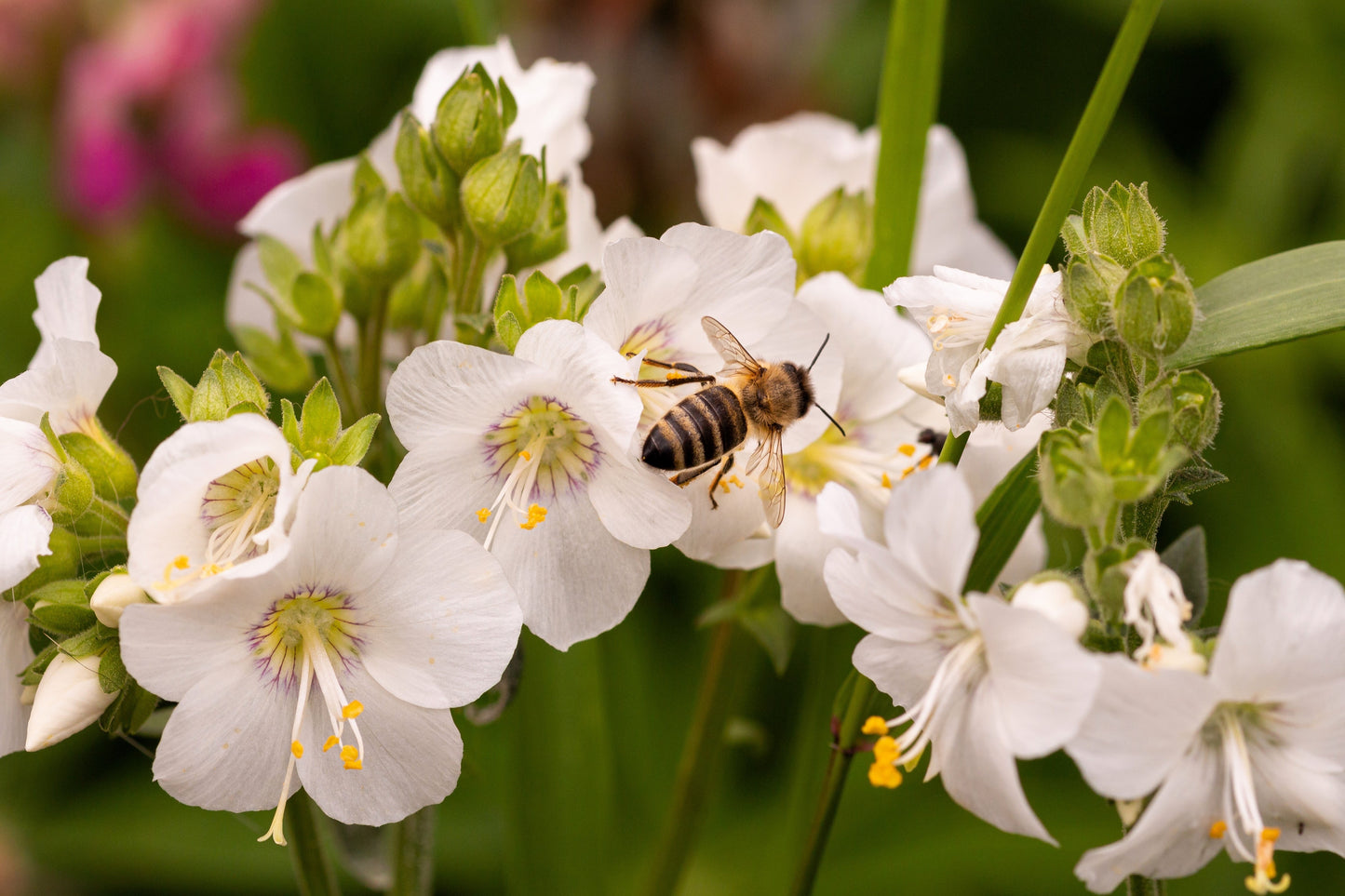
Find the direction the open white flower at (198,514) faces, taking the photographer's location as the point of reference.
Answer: facing the viewer and to the left of the viewer

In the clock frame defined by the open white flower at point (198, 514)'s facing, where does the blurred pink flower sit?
The blurred pink flower is roughly at 4 o'clock from the open white flower.

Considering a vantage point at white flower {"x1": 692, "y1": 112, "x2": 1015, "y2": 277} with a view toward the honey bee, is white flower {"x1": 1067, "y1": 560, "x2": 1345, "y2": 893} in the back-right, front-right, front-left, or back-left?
front-left
